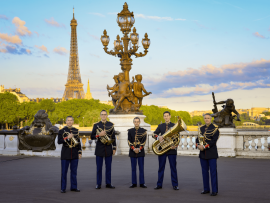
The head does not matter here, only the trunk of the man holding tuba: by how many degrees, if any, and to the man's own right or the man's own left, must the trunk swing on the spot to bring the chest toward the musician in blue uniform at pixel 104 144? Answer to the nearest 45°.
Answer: approximately 90° to the man's own right

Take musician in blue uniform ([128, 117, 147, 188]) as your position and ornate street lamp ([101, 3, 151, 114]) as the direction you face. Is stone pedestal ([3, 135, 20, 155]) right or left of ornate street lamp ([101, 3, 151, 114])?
left

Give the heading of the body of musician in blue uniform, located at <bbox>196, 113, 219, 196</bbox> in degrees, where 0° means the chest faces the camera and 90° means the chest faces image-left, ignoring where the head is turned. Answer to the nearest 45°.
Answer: approximately 45°

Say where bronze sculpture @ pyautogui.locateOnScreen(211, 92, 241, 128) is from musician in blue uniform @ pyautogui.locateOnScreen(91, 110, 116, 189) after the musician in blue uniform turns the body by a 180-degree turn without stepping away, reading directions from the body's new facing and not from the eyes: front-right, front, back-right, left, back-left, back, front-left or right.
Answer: front-right

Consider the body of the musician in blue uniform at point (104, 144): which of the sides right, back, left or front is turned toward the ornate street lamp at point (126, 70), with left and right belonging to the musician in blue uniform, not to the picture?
back

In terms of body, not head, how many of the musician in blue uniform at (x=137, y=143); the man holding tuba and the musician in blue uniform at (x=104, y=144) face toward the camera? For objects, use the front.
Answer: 3

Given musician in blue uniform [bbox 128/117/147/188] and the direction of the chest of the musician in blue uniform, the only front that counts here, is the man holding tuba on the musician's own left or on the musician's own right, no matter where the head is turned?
on the musician's own left
